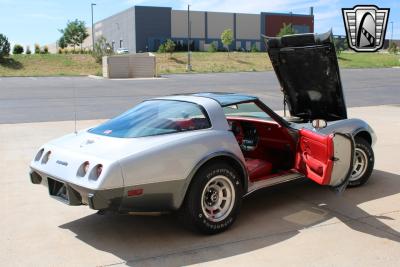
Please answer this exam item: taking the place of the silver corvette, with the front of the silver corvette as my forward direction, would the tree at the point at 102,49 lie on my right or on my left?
on my left

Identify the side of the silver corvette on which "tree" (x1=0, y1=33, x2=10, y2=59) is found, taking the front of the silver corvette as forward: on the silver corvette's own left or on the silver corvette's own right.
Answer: on the silver corvette's own left

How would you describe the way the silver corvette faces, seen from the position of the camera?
facing away from the viewer and to the right of the viewer

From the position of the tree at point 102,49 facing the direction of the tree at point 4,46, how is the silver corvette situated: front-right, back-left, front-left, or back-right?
back-left

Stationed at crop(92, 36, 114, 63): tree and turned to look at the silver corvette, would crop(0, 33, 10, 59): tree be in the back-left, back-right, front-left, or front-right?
back-right
